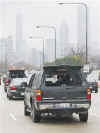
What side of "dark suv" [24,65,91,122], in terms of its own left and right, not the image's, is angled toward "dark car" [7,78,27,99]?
front

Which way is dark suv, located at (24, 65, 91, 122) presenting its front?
away from the camera
